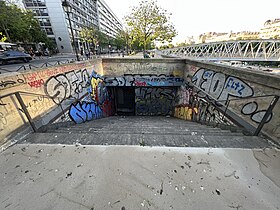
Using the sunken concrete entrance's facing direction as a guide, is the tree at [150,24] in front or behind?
behind

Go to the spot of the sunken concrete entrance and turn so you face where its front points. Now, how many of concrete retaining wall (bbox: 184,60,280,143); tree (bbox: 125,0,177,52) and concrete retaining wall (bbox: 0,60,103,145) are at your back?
1

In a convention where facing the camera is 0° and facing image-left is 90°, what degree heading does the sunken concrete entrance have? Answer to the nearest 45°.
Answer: approximately 0°

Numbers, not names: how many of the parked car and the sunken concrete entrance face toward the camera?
1

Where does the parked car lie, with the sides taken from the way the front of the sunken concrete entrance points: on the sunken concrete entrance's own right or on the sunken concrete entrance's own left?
on the sunken concrete entrance's own right

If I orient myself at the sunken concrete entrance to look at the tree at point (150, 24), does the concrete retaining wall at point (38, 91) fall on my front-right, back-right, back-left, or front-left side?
back-left

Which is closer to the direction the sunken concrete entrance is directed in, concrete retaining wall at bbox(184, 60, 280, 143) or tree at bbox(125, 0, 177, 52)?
the concrete retaining wall
